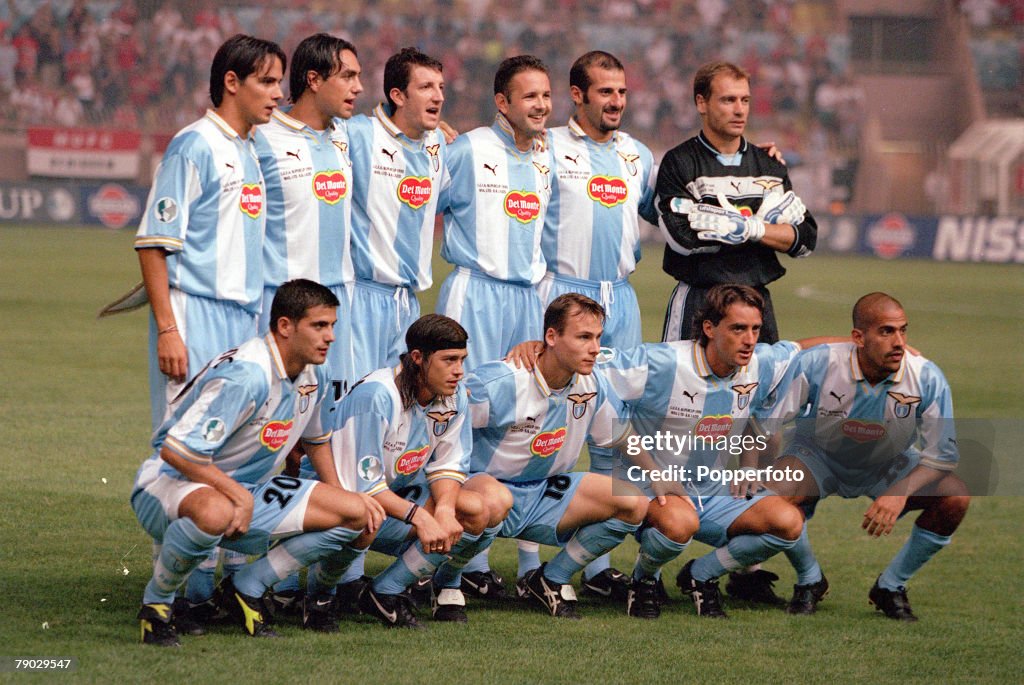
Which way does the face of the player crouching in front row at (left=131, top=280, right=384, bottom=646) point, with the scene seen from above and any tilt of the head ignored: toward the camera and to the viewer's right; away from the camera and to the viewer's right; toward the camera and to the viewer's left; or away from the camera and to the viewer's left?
toward the camera and to the viewer's right

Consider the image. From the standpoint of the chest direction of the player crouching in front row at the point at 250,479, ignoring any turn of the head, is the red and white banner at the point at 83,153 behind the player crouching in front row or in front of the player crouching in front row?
behind

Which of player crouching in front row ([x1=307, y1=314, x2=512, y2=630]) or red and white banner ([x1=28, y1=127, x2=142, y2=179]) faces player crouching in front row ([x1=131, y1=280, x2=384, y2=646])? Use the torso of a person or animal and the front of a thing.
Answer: the red and white banner

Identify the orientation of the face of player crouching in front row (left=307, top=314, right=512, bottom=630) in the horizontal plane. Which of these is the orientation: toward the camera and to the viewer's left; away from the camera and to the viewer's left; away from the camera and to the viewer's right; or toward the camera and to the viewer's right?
toward the camera and to the viewer's right

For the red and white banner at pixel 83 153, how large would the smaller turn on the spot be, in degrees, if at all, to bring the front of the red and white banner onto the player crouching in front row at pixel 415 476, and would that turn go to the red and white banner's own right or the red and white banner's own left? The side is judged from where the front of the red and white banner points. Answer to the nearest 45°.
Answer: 0° — it already faces them

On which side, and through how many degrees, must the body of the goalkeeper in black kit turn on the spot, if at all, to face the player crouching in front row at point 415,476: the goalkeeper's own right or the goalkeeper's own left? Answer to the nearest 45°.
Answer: approximately 90° to the goalkeeper's own right

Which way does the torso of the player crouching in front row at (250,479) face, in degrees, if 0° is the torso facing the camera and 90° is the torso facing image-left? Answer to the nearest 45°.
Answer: approximately 315°

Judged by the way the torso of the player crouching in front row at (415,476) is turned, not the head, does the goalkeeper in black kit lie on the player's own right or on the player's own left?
on the player's own left
